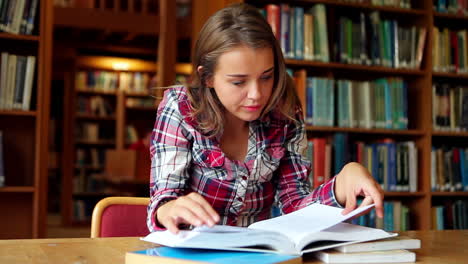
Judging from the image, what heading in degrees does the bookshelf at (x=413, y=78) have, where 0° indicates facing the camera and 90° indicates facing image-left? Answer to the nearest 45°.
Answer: approximately 45°

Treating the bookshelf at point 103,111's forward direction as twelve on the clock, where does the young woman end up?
The young woman is roughly at 12 o'clock from the bookshelf.

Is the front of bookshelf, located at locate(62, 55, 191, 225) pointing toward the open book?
yes

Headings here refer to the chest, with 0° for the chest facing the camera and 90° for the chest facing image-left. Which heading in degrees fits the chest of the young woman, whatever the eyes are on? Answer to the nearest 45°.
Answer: approximately 315°

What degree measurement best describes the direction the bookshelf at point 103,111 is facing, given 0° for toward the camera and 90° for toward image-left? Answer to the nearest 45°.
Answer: approximately 0°

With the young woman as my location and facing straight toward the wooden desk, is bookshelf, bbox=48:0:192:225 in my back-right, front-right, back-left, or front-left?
back-right

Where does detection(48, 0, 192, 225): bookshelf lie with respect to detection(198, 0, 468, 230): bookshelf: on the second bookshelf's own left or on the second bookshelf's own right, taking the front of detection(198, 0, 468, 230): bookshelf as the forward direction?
on the second bookshelf's own right
